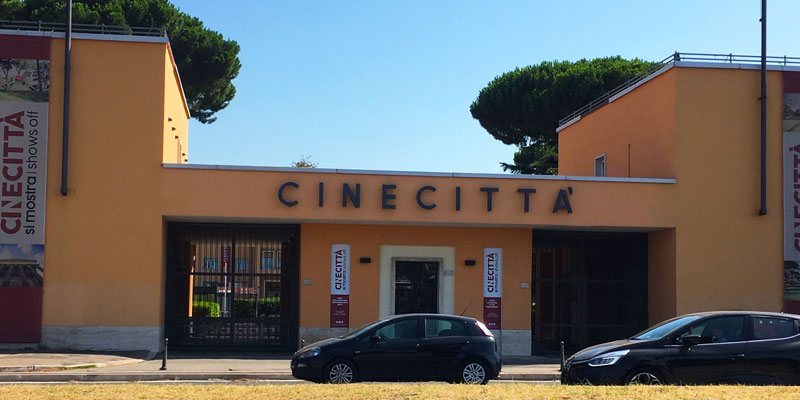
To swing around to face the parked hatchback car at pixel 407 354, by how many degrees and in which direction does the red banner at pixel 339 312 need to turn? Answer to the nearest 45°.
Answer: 0° — it already faces it

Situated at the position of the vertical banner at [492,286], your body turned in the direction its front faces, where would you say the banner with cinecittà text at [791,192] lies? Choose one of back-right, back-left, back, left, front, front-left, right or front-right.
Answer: left

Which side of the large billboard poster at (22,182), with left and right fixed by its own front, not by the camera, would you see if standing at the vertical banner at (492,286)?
left

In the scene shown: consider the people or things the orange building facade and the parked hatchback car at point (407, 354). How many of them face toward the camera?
1

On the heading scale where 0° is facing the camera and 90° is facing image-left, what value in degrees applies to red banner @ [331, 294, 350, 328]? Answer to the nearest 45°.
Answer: approximately 0°

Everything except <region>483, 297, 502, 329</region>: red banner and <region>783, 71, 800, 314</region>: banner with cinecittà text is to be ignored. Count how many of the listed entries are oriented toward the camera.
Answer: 2

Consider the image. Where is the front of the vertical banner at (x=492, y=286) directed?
toward the camera

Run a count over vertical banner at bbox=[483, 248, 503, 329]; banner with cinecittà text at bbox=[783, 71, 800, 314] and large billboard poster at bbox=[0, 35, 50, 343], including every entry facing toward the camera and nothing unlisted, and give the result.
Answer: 3

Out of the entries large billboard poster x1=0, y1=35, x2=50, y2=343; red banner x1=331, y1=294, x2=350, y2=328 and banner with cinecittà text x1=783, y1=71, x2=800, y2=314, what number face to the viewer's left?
0

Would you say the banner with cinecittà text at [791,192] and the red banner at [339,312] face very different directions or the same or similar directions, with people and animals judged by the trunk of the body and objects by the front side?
same or similar directions

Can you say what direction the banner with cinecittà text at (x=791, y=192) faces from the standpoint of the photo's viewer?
facing the viewer

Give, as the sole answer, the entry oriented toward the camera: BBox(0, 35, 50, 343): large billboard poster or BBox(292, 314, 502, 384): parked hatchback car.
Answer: the large billboard poster

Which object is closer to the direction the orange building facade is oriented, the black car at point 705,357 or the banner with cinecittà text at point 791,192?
the black car

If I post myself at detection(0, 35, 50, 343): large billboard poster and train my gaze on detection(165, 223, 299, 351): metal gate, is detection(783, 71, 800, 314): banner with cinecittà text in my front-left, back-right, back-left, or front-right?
front-right

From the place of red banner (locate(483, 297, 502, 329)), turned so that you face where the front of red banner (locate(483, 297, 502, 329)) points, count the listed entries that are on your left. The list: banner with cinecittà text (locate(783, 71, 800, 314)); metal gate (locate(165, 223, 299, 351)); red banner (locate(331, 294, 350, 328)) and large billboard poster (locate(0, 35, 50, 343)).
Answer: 1

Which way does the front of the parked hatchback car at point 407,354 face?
to the viewer's left

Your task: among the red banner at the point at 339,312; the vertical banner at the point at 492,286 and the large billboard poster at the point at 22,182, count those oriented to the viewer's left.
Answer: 0

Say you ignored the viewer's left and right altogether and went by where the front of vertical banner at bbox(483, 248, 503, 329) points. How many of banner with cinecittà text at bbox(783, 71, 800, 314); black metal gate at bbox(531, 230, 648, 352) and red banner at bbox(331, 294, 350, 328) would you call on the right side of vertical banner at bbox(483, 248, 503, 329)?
1
